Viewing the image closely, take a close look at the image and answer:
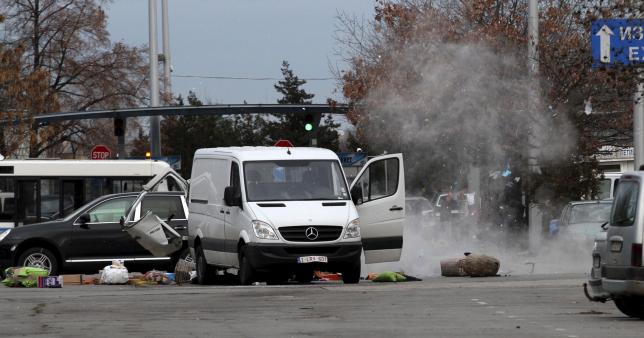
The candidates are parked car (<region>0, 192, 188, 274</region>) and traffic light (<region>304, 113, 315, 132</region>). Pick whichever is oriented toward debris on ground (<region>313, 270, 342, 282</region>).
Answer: the traffic light

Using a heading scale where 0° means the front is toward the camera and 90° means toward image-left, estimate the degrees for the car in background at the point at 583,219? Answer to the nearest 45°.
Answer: approximately 0°

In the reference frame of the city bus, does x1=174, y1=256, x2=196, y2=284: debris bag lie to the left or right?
on its right

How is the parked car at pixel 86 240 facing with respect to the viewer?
to the viewer's left

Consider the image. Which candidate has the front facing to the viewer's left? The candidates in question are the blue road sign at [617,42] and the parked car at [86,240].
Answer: the parked car

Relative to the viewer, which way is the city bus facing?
to the viewer's right

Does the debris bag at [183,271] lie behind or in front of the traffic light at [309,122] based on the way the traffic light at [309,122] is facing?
in front

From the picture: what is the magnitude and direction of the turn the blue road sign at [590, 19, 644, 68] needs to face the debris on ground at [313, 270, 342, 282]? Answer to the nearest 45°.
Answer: approximately 45° to its right

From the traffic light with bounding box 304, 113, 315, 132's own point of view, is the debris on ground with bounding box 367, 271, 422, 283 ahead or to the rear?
ahead

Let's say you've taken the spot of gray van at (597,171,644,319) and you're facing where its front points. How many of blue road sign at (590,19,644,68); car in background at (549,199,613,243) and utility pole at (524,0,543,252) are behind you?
0

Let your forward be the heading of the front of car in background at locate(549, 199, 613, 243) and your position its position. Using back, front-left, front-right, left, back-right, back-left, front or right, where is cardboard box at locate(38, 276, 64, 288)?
front-right

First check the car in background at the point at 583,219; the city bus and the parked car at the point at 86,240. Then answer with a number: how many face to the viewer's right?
1

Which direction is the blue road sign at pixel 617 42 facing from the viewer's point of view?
toward the camera

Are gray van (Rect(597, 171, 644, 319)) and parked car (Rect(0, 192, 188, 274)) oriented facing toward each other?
no

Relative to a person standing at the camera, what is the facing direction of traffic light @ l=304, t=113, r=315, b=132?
facing the viewer
